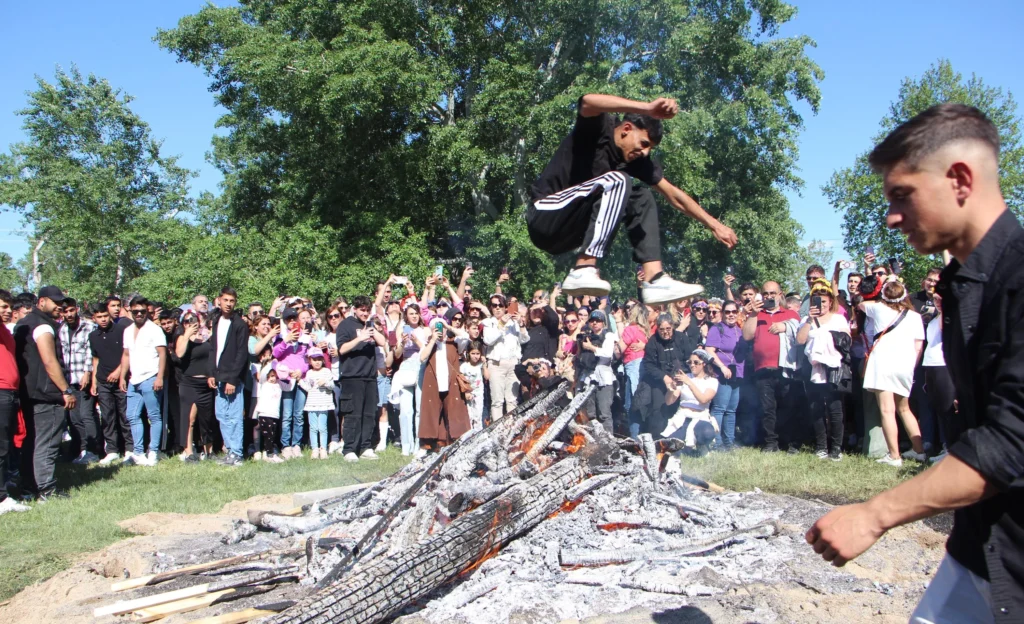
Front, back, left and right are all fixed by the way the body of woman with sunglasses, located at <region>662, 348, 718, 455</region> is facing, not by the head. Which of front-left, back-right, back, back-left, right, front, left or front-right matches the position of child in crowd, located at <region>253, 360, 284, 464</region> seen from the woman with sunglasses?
front-right

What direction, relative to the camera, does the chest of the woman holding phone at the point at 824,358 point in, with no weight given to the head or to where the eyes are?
toward the camera

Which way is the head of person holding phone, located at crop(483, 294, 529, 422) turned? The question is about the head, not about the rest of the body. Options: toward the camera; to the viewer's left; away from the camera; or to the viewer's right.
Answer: toward the camera

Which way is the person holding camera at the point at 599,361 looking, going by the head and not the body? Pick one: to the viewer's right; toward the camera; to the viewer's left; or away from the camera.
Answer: toward the camera

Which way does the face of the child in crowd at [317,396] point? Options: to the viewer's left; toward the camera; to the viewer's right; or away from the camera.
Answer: toward the camera

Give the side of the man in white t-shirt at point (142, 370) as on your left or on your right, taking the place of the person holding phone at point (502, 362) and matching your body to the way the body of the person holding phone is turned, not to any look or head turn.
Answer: on your right

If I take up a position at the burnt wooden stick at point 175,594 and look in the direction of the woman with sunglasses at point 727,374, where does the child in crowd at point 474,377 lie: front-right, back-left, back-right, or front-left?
front-left

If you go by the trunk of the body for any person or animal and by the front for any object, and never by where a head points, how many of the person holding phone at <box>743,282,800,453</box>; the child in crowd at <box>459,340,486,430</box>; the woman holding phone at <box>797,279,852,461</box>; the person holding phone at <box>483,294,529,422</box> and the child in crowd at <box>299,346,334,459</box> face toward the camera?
5

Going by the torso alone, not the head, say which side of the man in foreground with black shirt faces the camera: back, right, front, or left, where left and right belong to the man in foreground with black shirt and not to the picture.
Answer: left

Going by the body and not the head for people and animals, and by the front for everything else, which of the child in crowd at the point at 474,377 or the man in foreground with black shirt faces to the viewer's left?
the man in foreground with black shirt

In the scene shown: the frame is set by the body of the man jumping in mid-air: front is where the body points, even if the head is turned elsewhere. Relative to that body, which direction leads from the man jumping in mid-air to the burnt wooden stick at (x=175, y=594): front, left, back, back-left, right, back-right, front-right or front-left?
back-right

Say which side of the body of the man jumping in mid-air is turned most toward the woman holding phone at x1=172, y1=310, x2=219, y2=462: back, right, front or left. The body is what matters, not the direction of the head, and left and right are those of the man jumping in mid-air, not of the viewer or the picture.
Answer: back

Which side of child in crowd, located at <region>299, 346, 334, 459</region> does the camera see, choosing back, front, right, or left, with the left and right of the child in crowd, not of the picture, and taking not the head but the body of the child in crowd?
front

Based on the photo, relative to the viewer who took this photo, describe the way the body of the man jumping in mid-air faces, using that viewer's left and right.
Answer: facing the viewer and to the right of the viewer

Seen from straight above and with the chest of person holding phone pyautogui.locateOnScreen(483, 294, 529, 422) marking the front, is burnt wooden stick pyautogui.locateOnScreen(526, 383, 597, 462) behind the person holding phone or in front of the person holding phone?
in front

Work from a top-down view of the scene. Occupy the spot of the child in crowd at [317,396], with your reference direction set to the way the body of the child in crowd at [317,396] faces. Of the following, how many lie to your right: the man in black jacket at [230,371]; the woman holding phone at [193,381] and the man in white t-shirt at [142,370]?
3

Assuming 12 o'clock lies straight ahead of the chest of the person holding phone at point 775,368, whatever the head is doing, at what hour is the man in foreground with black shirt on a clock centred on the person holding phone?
The man in foreground with black shirt is roughly at 12 o'clock from the person holding phone.

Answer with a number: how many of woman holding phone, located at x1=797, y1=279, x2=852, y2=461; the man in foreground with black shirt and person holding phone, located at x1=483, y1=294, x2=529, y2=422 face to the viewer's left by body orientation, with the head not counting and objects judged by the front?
1
